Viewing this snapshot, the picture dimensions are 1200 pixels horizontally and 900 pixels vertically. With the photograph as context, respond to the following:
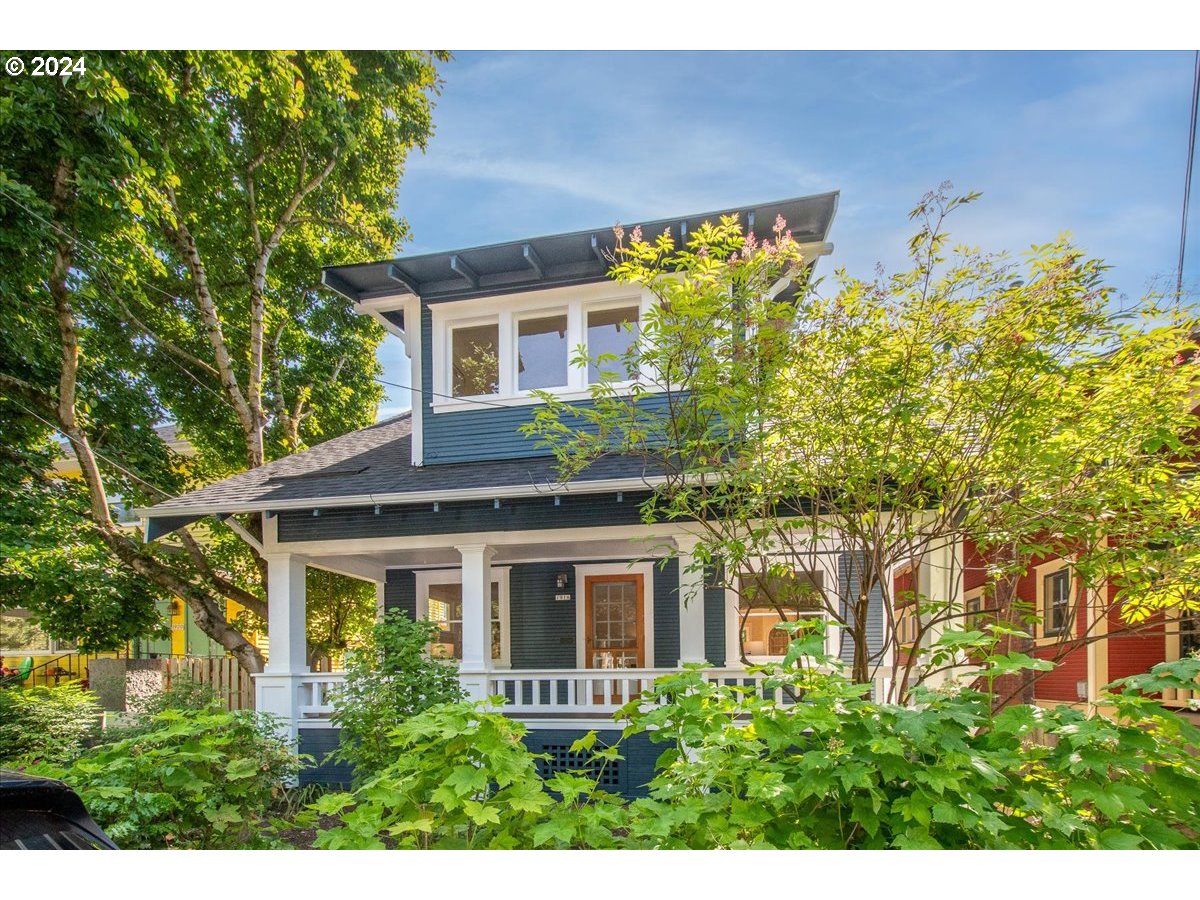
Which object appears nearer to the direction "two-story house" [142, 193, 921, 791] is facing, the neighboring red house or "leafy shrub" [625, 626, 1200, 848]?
the leafy shrub

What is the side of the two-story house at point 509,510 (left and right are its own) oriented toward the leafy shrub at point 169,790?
front

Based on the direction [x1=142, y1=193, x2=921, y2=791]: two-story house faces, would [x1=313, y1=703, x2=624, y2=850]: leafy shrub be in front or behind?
in front

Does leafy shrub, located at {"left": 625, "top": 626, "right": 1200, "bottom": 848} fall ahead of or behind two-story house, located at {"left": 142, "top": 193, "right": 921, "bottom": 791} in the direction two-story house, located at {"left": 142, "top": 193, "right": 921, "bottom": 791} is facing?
ahead

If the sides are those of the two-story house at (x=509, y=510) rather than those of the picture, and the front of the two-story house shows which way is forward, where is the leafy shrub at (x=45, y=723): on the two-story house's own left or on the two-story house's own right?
on the two-story house's own right

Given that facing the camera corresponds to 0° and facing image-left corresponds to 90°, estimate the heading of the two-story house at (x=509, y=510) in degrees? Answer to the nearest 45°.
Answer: approximately 0°

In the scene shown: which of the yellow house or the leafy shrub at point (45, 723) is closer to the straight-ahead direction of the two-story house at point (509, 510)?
the leafy shrub
